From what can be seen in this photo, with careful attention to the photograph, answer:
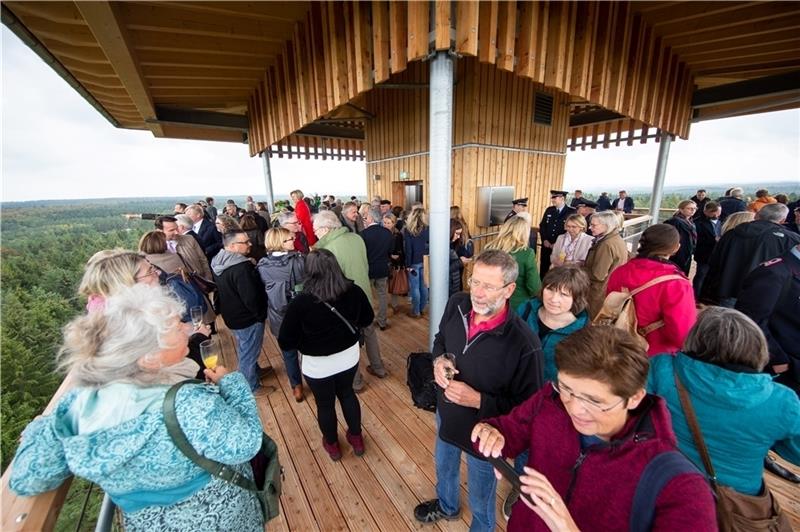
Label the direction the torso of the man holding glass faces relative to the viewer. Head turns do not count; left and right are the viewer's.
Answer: facing the viewer and to the left of the viewer

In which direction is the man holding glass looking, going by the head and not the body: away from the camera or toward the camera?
toward the camera

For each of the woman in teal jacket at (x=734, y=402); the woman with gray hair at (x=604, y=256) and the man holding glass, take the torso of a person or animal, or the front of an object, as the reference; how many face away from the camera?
1

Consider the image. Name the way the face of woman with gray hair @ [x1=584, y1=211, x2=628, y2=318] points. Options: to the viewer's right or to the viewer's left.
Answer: to the viewer's left

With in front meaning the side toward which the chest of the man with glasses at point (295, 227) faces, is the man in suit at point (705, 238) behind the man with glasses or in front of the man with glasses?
in front

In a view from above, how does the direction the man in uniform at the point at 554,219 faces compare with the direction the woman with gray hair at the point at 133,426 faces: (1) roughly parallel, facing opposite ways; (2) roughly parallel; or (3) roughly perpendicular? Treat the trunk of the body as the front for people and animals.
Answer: roughly parallel, facing opposite ways

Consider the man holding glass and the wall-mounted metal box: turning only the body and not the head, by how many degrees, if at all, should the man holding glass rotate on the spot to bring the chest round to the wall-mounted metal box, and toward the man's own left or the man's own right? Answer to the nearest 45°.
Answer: approximately 135° to the man's own right

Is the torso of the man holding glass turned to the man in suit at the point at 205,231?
no

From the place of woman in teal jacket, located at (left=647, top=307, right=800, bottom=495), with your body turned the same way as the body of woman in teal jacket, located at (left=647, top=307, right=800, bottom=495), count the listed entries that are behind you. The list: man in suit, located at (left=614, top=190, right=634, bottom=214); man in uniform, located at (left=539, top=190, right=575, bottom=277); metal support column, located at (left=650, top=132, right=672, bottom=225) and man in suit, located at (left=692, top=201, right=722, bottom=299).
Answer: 0

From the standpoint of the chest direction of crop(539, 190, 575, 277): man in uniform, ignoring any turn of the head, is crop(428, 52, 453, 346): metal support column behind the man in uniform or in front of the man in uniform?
in front
